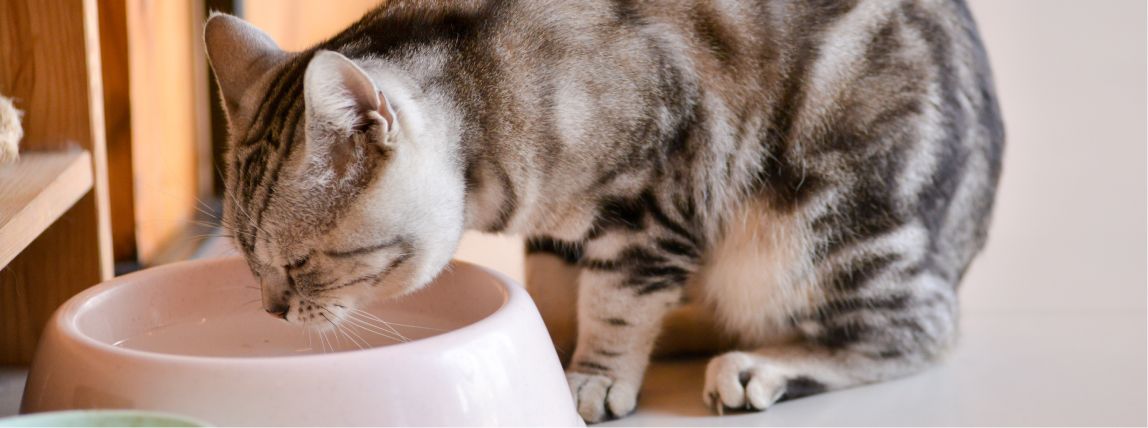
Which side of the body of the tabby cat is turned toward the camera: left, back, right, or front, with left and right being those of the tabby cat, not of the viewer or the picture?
left

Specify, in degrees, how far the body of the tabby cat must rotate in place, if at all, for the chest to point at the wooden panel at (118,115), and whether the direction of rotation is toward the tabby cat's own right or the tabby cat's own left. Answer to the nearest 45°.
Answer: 0° — it already faces it

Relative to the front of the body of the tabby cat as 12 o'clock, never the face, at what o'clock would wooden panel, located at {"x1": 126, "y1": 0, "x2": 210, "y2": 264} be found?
The wooden panel is roughly at 1 o'clock from the tabby cat.

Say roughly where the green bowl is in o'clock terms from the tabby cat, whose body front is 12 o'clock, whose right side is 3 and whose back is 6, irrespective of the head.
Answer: The green bowl is roughly at 10 o'clock from the tabby cat.

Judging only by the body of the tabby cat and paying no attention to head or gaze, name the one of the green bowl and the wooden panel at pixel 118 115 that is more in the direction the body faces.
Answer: the wooden panel

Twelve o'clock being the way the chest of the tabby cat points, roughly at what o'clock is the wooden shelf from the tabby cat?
The wooden shelf is roughly at 1 o'clock from the tabby cat.

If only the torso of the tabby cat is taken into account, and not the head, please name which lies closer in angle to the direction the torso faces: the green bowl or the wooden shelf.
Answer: the green bowl
